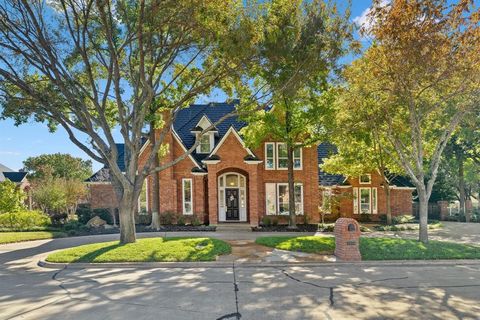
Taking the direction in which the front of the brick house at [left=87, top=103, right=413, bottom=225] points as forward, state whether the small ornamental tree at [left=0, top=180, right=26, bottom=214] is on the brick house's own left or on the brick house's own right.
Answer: on the brick house's own right

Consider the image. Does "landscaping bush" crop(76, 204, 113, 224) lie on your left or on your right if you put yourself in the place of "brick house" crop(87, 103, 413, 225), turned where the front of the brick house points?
on your right

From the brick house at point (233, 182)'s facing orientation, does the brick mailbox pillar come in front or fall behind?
in front

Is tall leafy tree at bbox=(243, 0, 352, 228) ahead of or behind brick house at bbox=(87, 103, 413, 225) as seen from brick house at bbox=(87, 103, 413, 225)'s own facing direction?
ahead

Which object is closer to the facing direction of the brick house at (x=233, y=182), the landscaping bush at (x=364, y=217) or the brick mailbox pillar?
the brick mailbox pillar

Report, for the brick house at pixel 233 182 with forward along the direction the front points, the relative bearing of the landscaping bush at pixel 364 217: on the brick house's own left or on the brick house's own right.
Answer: on the brick house's own left

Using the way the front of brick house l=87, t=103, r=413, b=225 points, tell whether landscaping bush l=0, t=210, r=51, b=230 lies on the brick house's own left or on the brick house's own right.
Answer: on the brick house's own right

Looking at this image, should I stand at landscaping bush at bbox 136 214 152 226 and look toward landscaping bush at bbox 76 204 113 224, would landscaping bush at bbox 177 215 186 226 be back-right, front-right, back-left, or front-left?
back-right

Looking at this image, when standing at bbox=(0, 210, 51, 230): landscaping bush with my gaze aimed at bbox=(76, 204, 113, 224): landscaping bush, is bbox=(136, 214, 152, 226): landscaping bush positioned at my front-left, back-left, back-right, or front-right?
front-right

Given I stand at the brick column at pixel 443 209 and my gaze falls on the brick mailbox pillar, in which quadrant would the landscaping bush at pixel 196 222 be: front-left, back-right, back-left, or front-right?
front-right

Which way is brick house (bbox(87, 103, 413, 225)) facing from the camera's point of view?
toward the camera
